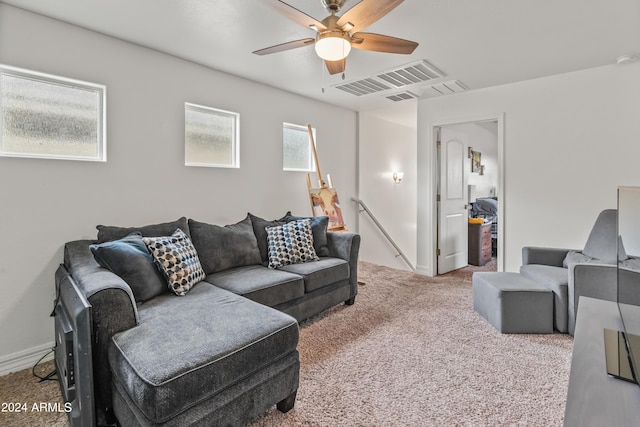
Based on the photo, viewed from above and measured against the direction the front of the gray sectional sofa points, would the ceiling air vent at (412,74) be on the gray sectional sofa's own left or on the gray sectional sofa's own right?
on the gray sectional sofa's own left

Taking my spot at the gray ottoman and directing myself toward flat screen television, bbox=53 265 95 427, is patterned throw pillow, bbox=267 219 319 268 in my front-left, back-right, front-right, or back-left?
front-right

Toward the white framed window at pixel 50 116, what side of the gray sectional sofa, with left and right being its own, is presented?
back

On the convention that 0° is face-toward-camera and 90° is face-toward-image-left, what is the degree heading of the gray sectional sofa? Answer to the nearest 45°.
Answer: approximately 315°

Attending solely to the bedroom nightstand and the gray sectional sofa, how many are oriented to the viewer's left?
0

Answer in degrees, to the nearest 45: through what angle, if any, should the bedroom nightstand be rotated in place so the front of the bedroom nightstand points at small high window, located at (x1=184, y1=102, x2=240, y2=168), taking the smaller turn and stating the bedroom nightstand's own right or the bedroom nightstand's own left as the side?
approximately 90° to the bedroom nightstand's own right

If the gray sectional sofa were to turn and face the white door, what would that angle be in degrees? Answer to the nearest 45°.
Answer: approximately 90° to its left
